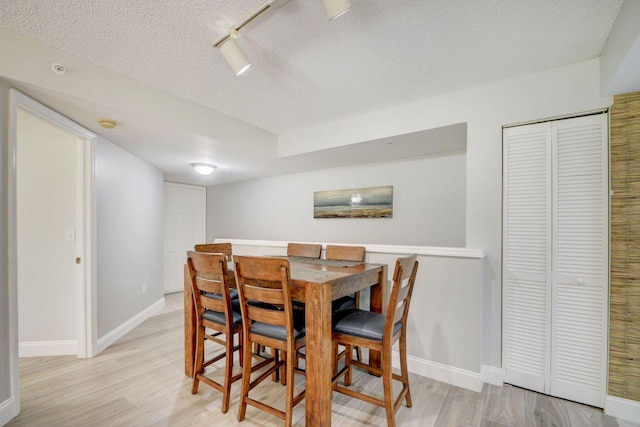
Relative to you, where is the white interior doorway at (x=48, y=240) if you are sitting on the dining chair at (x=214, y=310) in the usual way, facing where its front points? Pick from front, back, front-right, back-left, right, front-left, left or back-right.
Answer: left

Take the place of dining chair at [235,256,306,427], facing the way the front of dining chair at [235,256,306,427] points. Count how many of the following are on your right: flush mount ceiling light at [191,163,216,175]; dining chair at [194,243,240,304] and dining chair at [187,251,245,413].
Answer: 0

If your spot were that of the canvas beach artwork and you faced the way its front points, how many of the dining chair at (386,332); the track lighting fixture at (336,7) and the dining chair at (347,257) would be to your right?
0

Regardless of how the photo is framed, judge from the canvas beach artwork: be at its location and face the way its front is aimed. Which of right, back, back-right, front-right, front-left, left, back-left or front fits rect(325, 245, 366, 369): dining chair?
front-left

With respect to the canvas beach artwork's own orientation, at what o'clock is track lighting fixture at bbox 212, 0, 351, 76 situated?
The track lighting fixture is roughly at 11 o'clock from the canvas beach artwork.

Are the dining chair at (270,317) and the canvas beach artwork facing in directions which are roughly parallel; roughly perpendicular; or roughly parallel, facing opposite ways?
roughly parallel, facing opposite ways

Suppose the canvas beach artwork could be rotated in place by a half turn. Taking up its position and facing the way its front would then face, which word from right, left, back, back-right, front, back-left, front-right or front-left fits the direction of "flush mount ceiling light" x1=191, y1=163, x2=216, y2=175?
back-left

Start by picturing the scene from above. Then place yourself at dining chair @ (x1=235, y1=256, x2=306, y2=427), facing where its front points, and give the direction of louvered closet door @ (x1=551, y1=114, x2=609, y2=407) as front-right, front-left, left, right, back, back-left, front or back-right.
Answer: front-right

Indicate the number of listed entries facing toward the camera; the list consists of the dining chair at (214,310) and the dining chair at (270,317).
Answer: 0

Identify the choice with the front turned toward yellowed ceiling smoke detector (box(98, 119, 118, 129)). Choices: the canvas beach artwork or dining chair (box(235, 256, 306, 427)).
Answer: the canvas beach artwork

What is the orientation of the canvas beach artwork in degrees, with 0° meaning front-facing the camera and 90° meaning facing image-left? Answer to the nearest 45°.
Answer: approximately 45°

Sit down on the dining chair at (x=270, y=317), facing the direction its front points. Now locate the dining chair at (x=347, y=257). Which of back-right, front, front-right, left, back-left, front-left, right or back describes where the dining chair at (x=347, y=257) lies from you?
front

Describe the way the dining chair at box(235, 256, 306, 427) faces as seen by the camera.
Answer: facing away from the viewer and to the right of the viewer
